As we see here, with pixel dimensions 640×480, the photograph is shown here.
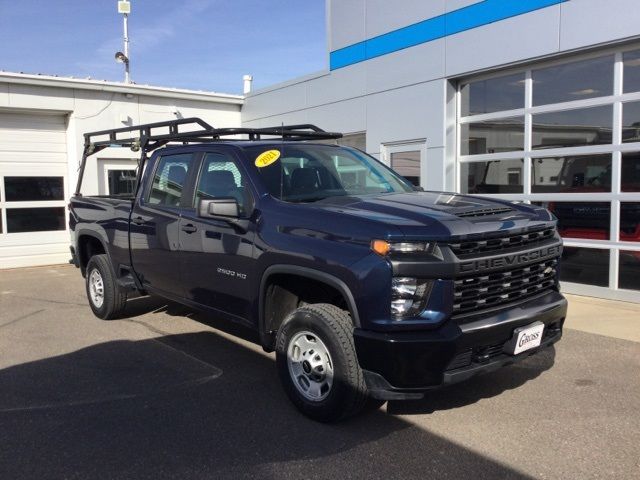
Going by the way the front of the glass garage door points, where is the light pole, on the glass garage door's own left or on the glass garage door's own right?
on the glass garage door's own right

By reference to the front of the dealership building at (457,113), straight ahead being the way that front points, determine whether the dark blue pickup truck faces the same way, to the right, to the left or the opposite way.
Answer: to the left

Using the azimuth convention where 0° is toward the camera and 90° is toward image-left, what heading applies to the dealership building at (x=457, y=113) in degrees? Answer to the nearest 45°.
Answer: approximately 45°

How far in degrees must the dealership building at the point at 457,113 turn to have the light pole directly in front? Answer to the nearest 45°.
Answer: approximately 90° to its right

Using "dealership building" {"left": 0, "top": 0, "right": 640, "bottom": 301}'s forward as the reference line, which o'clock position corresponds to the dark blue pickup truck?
The dark blue pickup truck is roughly at 11 o'clock from the dealership building.

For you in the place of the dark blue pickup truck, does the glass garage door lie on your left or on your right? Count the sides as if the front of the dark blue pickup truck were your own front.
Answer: on your left

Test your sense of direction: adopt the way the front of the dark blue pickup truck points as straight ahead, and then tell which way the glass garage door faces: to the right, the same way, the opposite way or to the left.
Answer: to the right

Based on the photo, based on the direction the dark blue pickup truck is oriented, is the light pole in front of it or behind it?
behind

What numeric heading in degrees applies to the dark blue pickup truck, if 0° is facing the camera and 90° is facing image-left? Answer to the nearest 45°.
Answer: approximately 315°
